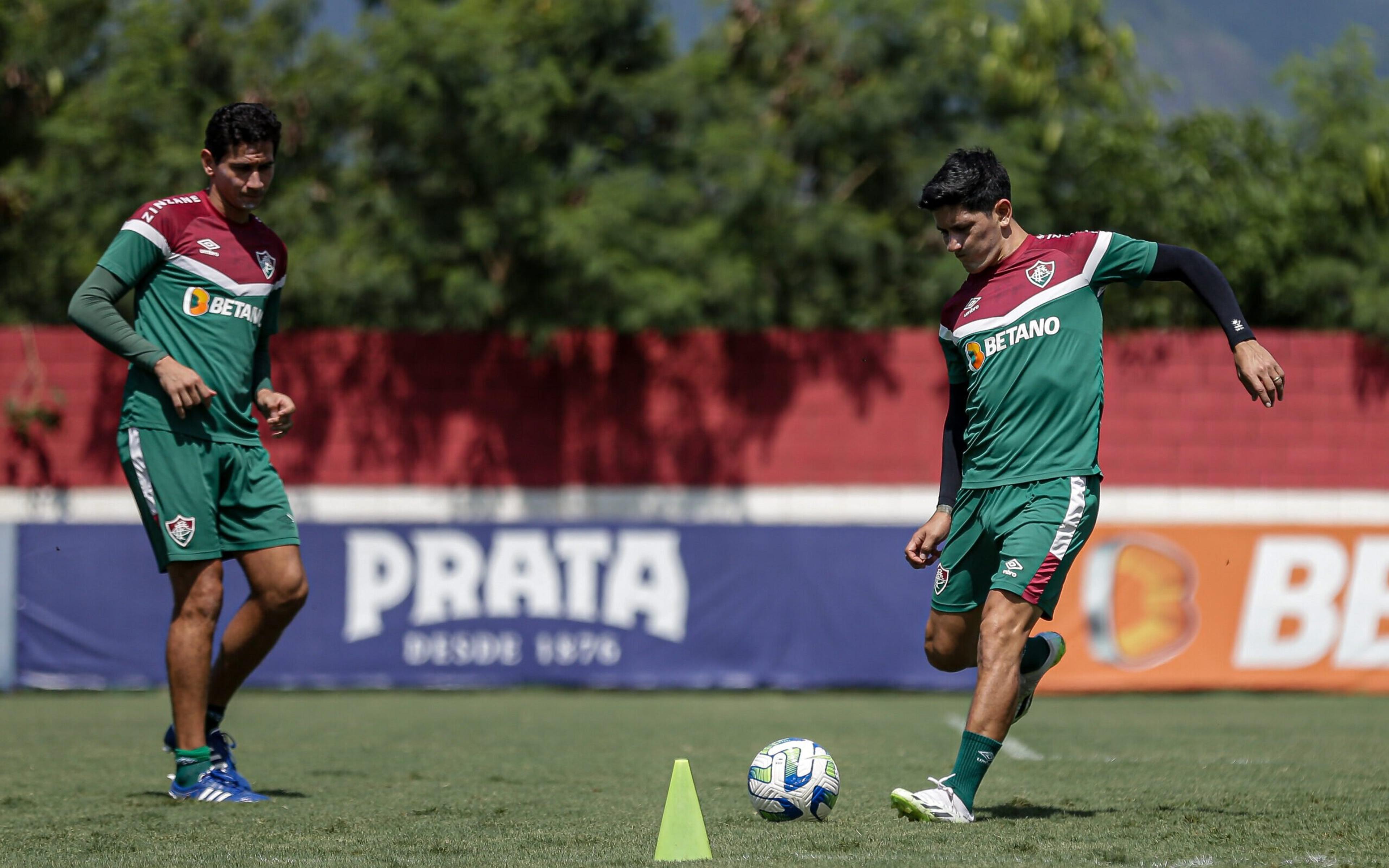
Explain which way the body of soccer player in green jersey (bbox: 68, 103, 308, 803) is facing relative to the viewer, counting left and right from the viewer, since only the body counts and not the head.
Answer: facing the viewer and to the right of the viewer

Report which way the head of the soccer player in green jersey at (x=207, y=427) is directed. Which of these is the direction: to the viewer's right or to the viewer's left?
to the viewer's right

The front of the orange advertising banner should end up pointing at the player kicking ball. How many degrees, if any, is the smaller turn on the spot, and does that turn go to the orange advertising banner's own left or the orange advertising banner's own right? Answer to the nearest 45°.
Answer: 0° — it already faces them

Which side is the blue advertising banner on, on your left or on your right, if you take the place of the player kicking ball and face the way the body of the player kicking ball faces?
on your right

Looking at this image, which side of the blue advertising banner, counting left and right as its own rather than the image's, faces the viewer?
front

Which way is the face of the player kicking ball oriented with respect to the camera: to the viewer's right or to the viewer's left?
to the viewer's left

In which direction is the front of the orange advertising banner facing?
toward the camera

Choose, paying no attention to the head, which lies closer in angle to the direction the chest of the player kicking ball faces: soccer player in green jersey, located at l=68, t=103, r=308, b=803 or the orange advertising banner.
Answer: the soccer player in green jersey

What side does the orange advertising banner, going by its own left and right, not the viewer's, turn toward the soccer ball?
front

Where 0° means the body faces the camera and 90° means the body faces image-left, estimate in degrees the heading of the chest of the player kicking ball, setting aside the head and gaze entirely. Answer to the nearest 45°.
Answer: approximately 45°

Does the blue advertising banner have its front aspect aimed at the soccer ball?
yes
